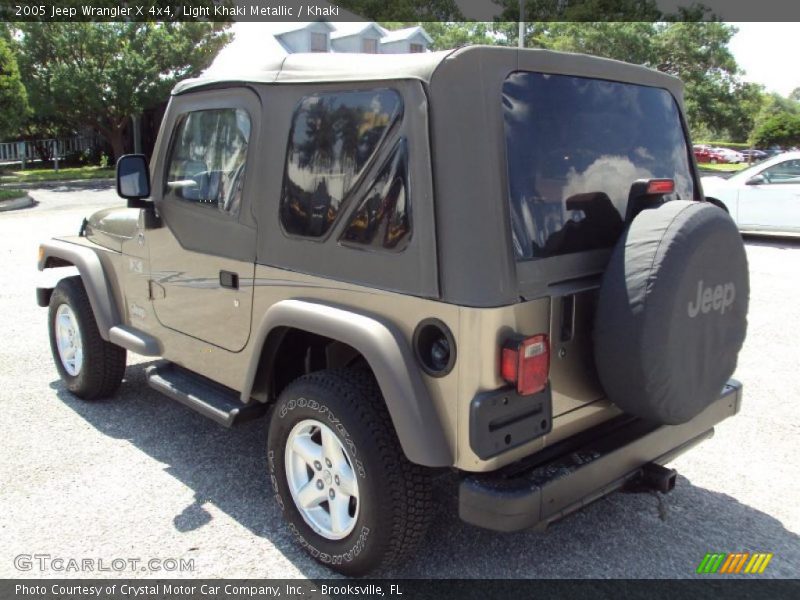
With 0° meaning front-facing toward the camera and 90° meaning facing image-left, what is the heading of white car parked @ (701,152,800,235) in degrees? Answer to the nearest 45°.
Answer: approximately 90°

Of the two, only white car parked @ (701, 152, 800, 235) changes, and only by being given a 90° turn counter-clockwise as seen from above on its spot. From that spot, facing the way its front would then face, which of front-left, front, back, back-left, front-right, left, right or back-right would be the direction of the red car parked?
back

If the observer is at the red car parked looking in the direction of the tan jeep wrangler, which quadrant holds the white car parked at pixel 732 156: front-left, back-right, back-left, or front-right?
back-left

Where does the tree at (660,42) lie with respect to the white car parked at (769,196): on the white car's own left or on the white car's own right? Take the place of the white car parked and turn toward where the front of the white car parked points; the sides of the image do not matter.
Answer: on the white car's own right

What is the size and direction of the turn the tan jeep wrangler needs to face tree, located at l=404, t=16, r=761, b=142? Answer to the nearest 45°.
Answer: approximately 45° to its right

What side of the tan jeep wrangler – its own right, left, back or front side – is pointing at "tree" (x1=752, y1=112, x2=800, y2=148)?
right

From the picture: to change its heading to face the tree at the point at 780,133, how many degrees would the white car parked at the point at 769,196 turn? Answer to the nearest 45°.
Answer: approximately 90° to its right

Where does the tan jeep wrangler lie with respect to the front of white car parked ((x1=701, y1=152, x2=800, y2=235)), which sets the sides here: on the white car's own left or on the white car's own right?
on the white car's own left

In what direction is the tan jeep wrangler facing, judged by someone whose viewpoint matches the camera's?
facing away from the viewer and to the left of the viewer
